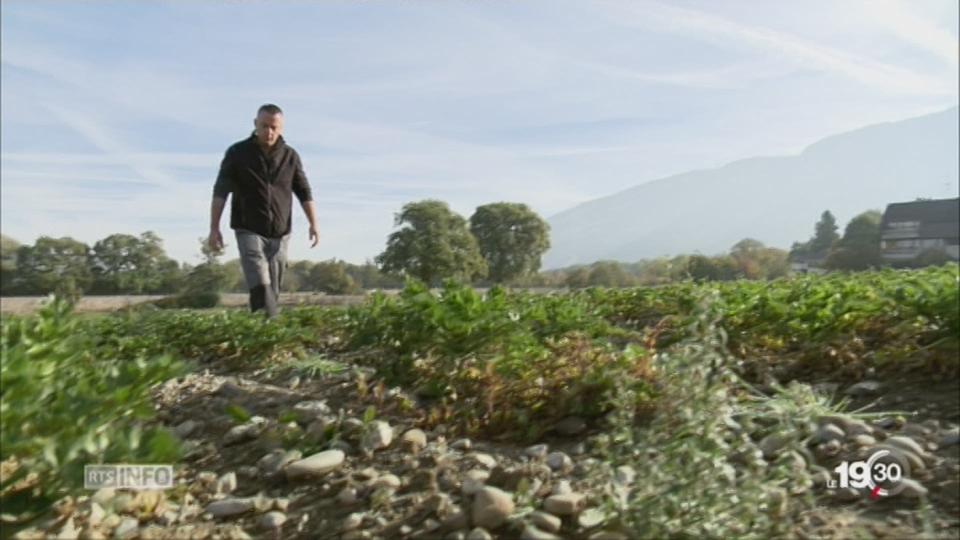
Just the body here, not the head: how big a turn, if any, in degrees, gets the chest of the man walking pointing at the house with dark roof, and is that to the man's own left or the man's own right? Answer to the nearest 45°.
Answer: approximately 90° to the man's own left

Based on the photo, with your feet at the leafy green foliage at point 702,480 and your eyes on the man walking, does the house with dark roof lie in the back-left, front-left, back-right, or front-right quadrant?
front-right

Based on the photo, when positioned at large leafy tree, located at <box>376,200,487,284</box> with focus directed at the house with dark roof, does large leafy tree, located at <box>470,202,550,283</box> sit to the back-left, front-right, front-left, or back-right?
front-left

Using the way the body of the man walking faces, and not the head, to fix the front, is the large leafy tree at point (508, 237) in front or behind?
behind

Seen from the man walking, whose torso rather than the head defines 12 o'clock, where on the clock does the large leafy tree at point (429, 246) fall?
The large leafy tree is roughly at 7 o'clock from the man walking.

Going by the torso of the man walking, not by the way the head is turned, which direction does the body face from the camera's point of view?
toward the camera

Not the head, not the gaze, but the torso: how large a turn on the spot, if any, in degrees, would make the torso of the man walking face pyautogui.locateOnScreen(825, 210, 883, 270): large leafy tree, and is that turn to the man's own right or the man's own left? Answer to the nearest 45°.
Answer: approximately 90° to the man's own left

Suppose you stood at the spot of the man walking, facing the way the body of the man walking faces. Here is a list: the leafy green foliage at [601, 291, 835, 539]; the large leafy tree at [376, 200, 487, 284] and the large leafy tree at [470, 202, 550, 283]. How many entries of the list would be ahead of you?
1

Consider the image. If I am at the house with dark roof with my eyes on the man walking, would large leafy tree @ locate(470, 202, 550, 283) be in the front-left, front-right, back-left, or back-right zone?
front-right

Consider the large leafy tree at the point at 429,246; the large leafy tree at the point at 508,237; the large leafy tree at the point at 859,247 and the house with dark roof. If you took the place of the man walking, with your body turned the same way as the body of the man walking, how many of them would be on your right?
0

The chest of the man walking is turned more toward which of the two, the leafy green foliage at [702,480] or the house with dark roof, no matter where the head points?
the leafy green foliage

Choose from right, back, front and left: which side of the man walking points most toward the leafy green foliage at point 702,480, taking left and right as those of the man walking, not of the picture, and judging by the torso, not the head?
front
